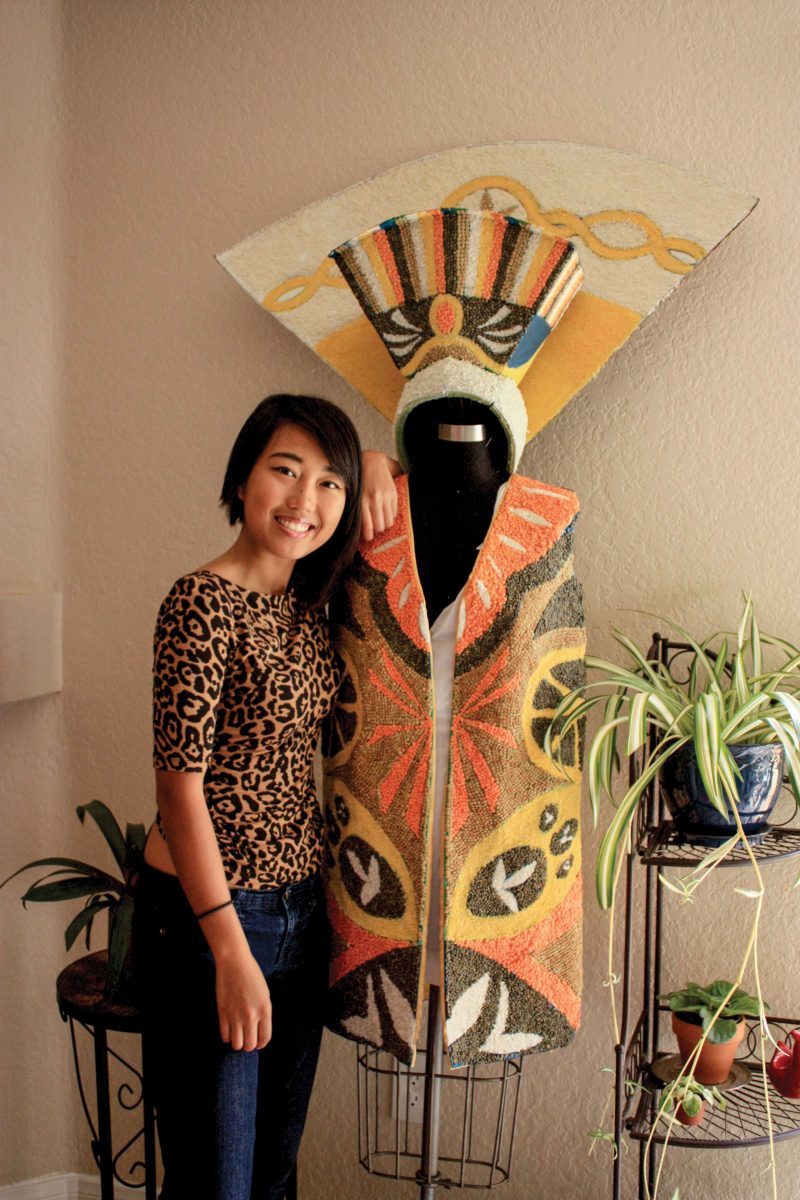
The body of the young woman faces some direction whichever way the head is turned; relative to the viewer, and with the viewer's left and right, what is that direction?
facing the viewer and to the right of the viewer

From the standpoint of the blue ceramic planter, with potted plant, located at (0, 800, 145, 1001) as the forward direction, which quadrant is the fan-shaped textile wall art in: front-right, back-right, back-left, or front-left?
front-right

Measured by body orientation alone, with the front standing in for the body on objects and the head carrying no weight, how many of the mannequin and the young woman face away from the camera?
0

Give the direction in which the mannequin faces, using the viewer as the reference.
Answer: facing the viewer
